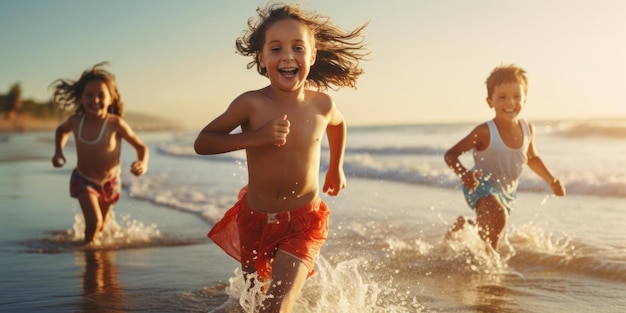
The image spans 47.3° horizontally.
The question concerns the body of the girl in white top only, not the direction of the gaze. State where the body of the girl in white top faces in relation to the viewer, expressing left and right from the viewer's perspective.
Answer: facing the viewer

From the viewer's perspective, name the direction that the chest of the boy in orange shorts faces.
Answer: toward the camera

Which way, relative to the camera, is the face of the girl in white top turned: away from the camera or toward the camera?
toward the camera

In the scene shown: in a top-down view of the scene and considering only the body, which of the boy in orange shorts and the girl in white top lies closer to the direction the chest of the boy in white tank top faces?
the boy in orange shorts

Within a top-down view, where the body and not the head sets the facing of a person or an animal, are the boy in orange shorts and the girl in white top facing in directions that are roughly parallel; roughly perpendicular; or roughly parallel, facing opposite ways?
roughly parallel

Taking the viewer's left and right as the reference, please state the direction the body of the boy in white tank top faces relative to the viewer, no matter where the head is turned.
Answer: facing the viewer and to the right of the viewer

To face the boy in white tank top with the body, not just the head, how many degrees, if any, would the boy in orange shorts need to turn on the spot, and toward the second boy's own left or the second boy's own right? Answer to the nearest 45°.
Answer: approximately 135° to the second boy's own left

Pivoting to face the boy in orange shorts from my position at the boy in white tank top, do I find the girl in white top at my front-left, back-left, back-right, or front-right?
front-right

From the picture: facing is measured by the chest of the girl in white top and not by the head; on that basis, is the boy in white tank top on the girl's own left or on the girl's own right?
on the girl's own left

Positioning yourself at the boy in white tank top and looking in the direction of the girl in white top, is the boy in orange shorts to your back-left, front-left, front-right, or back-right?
front-left

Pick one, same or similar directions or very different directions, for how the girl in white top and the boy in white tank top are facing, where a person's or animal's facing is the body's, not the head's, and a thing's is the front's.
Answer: same or similar directions

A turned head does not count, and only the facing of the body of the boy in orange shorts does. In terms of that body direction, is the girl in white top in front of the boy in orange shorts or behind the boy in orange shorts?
behind

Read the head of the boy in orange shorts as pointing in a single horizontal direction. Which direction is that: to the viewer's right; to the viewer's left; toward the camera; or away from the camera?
toward the camera

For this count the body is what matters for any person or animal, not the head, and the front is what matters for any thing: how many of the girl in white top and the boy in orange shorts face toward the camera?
2
